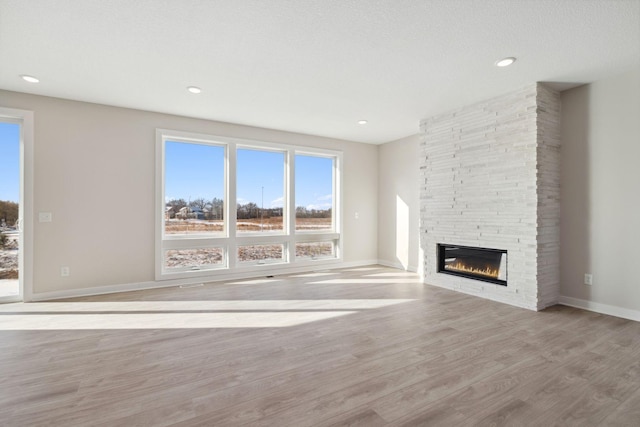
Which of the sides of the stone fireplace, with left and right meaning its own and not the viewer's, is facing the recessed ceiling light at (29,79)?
front

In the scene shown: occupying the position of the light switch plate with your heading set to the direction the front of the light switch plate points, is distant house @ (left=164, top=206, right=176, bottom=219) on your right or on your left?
on your left

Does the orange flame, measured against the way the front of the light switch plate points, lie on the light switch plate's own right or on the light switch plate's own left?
on the light switch plate's own left

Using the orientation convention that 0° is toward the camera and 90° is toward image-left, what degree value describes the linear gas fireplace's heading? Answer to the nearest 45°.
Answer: approximately 45°

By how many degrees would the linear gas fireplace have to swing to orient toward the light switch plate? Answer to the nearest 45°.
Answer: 0° — it already faces it

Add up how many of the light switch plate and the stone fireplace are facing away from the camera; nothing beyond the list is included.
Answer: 0
